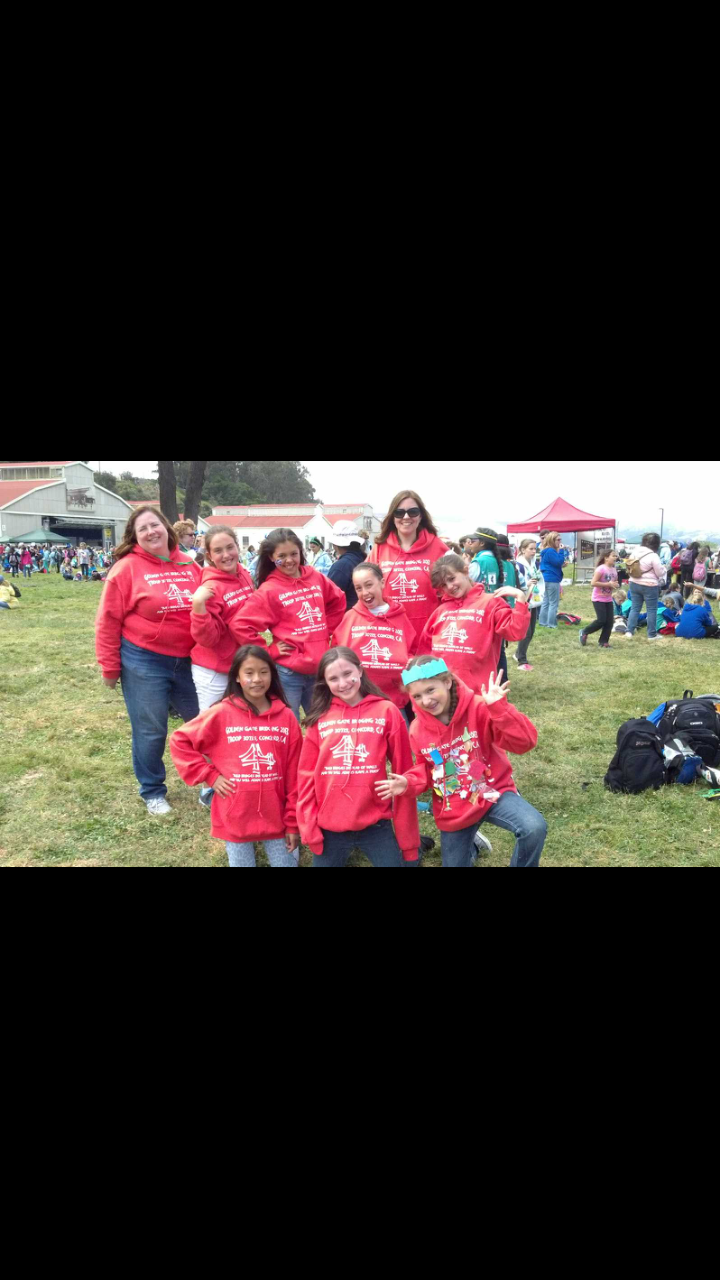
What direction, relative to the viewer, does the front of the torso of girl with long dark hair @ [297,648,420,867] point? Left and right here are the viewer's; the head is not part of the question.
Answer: facing the viewer

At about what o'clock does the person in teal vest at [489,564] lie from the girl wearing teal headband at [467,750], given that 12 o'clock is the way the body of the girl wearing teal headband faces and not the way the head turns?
The person in teal vest is roughly at 6 o'clock from the girl wearing teal headband.

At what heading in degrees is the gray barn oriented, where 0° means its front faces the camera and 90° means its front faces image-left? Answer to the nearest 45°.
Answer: approximately 315°

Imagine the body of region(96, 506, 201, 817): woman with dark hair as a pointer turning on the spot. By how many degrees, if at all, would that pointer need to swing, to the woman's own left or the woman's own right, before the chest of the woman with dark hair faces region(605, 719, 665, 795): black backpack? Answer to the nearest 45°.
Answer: approximately 45° to the woman's own left

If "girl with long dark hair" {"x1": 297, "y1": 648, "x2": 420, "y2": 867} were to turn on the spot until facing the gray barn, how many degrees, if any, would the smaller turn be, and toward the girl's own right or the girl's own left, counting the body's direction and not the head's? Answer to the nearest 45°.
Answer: approximately 135° to the girl's own right

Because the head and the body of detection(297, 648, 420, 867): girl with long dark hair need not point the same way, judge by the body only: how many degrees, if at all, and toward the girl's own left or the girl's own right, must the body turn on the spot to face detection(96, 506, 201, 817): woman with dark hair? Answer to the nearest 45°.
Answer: approximately 135° to the girl's own right

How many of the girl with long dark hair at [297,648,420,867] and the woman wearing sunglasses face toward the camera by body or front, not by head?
2

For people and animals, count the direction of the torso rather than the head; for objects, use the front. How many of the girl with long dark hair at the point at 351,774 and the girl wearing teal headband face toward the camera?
2

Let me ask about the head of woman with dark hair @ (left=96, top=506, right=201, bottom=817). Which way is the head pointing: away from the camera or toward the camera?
toward the camera

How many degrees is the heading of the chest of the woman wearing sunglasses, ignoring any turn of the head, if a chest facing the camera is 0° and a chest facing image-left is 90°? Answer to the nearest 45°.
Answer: approximately 0°

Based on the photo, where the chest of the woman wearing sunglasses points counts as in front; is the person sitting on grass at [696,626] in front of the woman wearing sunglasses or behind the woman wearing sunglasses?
behind

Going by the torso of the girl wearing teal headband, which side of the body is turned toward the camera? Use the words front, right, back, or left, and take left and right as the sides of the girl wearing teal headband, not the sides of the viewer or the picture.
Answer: front
